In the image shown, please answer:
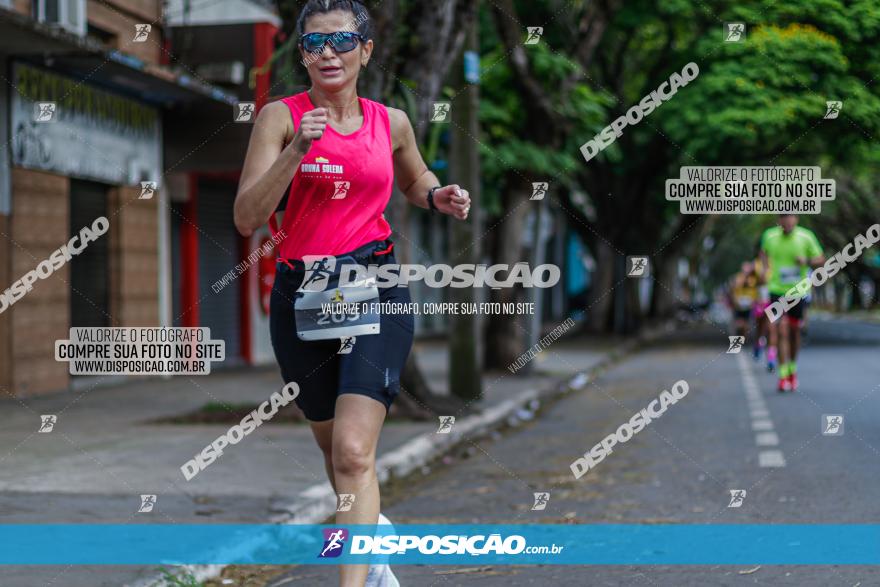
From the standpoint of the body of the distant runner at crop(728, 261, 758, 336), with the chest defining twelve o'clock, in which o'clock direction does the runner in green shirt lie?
The runner in green shirt is roughly at 12 o'clock from the distant runner.

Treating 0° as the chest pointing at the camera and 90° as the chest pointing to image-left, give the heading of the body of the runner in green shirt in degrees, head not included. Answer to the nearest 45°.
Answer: approximately 0°

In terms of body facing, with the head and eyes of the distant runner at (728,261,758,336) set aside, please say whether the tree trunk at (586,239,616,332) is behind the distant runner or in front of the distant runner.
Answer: behind

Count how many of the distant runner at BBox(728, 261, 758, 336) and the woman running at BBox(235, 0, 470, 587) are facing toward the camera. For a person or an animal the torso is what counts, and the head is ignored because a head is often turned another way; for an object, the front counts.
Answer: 2

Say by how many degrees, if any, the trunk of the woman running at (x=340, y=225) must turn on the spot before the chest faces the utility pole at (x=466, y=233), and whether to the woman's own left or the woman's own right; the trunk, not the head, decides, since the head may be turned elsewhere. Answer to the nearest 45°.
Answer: approximately 180°

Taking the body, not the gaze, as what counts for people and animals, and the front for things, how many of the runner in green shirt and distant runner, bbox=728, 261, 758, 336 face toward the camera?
2

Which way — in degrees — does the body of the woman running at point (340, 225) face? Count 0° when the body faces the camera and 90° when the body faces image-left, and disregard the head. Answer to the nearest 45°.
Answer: approximately 0°

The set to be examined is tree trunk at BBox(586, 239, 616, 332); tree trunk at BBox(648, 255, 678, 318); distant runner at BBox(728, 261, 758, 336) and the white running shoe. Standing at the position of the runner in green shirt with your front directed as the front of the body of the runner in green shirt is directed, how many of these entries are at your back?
3

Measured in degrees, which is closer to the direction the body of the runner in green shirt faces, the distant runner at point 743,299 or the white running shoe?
the white running shoe

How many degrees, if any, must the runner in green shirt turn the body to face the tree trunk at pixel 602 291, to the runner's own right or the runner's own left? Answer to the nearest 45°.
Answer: approximately 180°

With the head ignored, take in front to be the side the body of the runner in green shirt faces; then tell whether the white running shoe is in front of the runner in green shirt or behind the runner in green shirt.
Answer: in front
